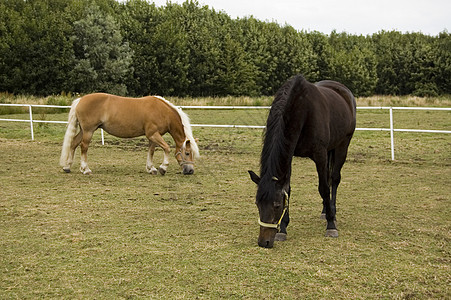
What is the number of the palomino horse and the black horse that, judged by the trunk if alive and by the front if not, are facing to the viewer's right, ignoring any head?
1

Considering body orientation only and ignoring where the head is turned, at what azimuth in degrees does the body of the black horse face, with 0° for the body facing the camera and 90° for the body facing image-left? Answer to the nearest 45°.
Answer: approximately 45°

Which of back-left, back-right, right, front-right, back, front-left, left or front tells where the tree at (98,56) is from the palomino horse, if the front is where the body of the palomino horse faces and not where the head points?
left

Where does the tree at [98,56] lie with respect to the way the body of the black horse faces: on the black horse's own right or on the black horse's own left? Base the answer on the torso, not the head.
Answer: on the black horse's own right

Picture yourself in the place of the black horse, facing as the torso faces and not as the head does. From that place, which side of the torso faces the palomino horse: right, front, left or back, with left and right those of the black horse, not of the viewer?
right

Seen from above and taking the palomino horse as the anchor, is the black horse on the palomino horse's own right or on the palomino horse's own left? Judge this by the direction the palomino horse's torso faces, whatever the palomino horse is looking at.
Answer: on the palomino horse's own right

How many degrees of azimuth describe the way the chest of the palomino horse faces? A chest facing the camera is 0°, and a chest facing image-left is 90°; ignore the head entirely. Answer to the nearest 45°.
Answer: approximately 270°
